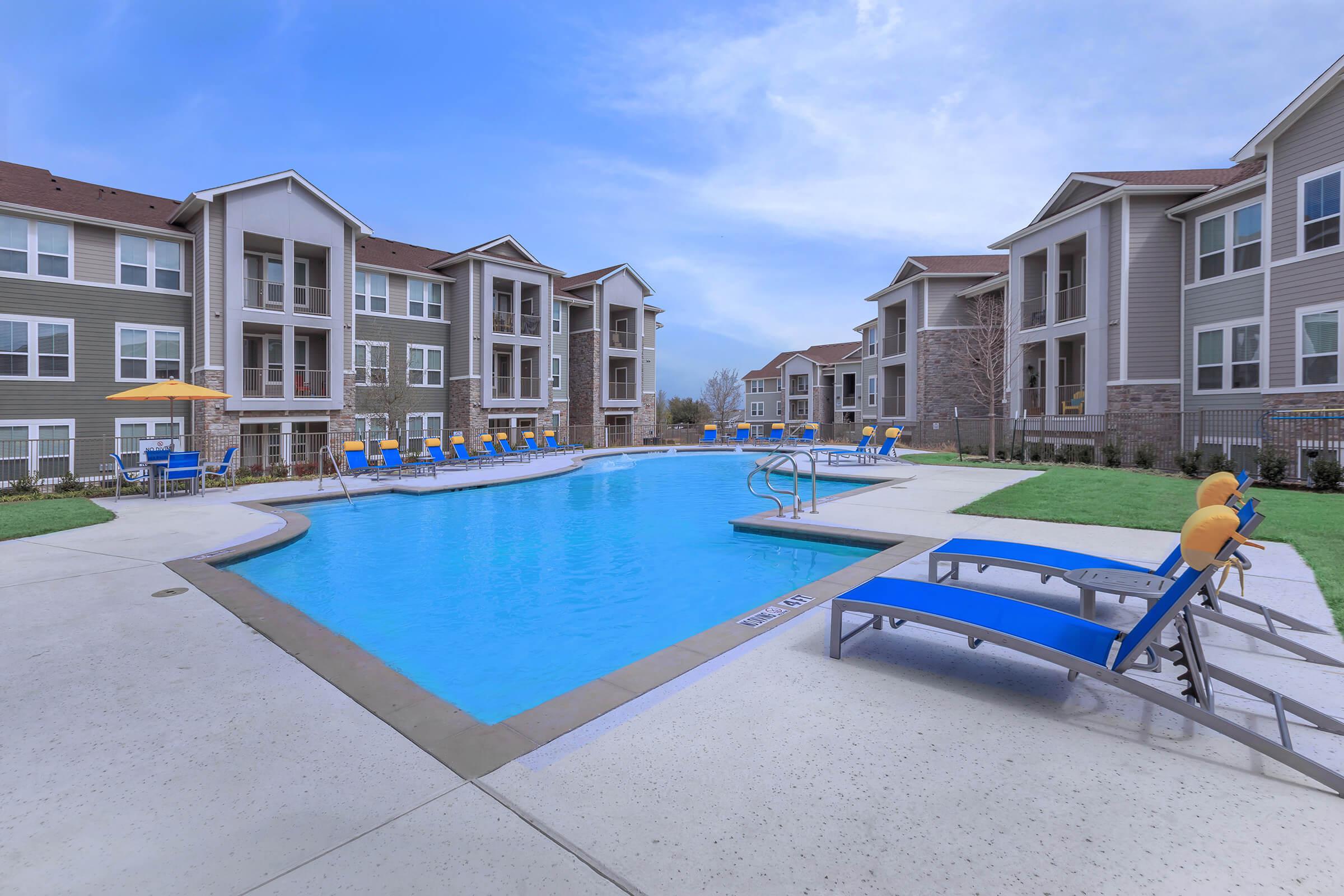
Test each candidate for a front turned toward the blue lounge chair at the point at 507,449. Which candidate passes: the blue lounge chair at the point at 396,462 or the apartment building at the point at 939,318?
the apartment building

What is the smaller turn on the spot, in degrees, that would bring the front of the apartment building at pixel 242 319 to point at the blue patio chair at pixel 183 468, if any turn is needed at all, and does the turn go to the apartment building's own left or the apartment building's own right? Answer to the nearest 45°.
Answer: approximately 45° to the apartment building's own right

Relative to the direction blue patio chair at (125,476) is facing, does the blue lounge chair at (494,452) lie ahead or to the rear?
ahead

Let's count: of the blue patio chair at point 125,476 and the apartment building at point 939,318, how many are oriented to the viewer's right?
1

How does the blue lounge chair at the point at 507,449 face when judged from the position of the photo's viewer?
facing the viewer and to the right of the viewer

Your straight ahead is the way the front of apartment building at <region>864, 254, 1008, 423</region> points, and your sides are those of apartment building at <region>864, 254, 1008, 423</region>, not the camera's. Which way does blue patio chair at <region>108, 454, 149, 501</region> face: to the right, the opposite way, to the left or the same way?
the opposite way

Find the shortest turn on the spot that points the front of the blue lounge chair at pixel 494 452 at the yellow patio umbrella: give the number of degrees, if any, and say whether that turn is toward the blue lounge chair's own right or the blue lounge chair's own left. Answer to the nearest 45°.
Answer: approximately 90° to the blue lounge chair's own right

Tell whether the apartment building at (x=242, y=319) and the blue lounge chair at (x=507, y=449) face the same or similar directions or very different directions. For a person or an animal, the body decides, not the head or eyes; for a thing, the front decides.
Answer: same or similar directions

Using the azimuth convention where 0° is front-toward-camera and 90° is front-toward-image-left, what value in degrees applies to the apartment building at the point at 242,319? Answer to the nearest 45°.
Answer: approximately 315°

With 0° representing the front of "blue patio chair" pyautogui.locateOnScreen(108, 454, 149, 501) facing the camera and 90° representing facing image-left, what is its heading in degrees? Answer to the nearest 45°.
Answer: approximately 270°

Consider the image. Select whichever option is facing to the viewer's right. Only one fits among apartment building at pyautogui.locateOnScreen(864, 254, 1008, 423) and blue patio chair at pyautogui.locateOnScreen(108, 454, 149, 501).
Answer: the blue patio chair
